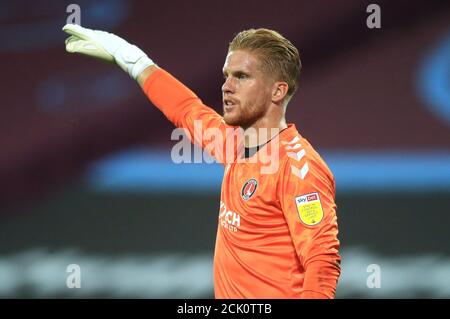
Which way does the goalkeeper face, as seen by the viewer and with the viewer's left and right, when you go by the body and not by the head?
facing the viewer and to the left of the viewer
